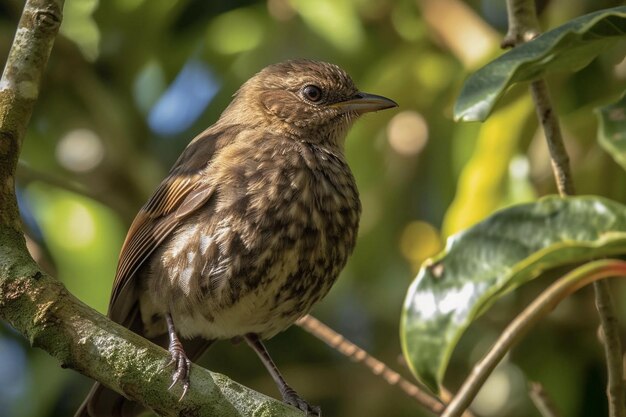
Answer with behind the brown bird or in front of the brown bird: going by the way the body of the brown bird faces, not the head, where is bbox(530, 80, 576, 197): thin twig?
in front

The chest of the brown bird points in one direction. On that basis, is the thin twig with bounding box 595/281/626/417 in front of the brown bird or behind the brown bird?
in front

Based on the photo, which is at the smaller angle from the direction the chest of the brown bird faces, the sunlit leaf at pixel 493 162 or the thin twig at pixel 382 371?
the thin twig

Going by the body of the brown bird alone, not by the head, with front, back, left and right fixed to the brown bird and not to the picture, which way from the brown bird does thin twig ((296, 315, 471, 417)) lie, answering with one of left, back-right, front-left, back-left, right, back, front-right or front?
front

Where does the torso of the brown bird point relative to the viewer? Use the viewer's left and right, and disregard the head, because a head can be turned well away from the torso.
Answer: facing the viewer and to the right of the viewer

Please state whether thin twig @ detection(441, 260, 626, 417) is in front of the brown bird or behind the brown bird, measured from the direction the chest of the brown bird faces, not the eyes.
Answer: in front
